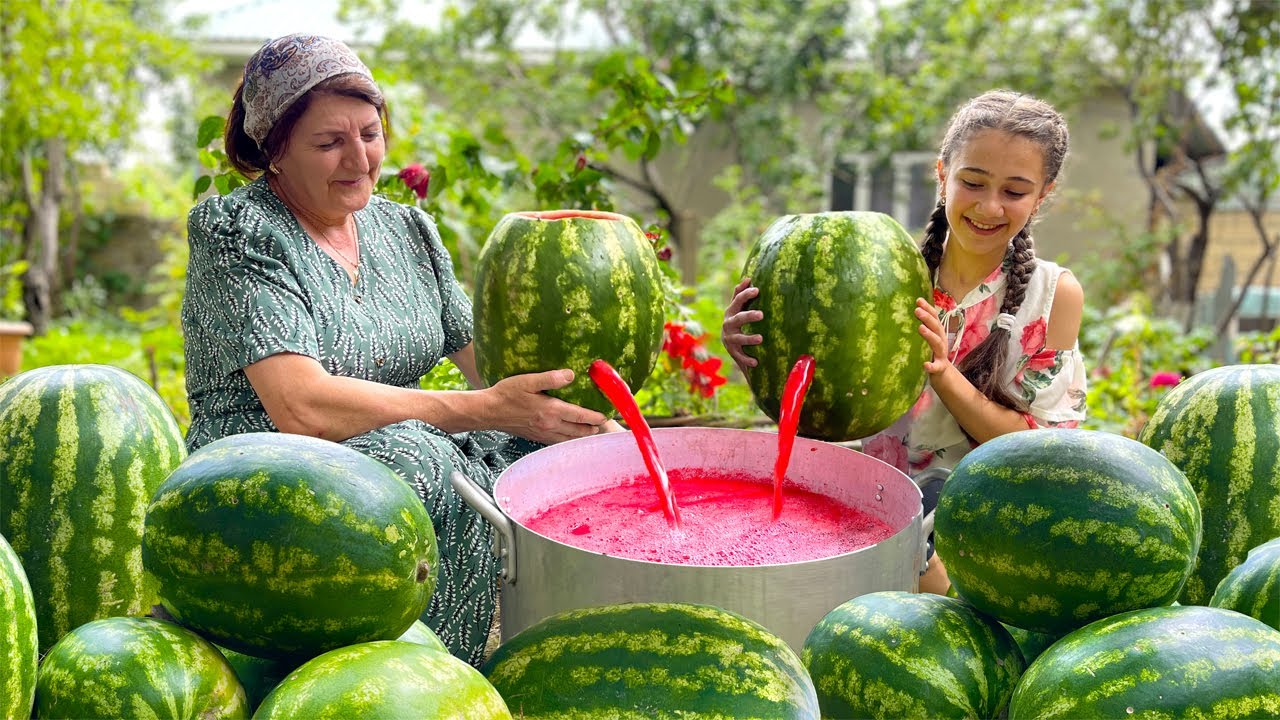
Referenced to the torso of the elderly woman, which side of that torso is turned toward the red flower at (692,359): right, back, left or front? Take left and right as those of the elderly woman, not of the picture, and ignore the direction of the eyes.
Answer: left

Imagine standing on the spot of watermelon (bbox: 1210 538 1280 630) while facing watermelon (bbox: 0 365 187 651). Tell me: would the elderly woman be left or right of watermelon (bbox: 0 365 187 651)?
right

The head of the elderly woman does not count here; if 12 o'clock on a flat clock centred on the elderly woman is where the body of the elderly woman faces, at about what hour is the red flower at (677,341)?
The red flower is roughly at 9 o'clock from the elderly woman.

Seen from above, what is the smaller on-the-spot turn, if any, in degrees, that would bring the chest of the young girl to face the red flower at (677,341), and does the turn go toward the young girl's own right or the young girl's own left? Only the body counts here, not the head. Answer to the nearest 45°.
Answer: approximately 90° to the young girl's own right

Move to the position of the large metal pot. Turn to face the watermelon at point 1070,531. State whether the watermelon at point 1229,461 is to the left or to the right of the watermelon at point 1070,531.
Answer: left

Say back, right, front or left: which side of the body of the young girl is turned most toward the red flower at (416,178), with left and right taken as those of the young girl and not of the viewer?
right

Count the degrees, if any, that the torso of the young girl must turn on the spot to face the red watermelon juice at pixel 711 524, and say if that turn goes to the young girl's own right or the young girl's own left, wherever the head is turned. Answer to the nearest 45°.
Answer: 0° — they already face it

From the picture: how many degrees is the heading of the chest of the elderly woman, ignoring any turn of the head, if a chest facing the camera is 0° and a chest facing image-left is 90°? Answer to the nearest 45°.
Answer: approximately 315°

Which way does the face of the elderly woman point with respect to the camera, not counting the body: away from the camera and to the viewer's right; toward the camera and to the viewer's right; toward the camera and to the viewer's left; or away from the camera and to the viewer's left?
toward the camera and to the viewer's right

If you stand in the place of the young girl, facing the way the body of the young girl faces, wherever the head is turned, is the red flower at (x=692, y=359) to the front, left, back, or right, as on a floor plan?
right

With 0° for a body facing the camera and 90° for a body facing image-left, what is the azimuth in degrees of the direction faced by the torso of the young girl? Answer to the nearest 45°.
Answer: approximately 45°
